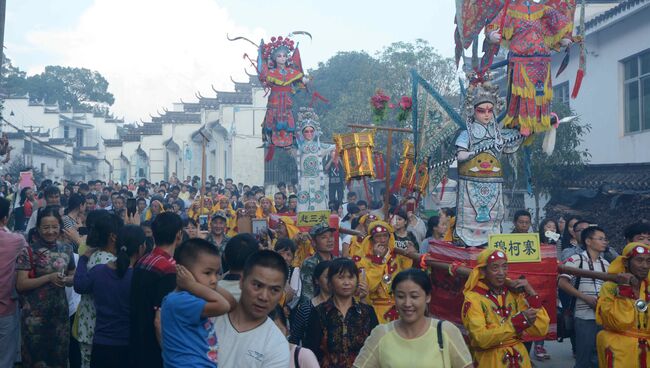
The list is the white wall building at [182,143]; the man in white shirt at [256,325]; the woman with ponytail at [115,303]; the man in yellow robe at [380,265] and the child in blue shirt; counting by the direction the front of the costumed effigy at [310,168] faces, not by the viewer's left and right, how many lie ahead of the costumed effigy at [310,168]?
4

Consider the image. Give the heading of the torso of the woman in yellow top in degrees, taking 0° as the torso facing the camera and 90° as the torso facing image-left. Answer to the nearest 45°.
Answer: approximately 0°

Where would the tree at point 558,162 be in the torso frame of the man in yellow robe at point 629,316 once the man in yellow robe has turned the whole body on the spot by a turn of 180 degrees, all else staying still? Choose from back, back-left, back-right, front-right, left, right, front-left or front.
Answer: front-right

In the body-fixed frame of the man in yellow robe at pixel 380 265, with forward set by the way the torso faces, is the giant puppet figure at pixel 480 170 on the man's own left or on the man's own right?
on the man's own left

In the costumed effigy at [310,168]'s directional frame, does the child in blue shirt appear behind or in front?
in front

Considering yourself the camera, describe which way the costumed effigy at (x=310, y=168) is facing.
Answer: facing the viewer

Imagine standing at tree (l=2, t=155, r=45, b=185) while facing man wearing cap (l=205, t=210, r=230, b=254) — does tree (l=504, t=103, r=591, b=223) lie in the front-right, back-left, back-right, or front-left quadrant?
front-left

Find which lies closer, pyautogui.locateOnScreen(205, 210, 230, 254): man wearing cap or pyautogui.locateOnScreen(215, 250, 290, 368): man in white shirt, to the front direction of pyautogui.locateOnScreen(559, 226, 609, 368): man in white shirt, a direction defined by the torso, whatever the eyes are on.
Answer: the man in white shirt
